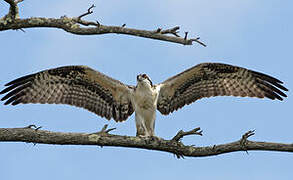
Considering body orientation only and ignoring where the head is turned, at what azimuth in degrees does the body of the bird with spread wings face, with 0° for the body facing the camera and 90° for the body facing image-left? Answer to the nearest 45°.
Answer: approximately 0°
